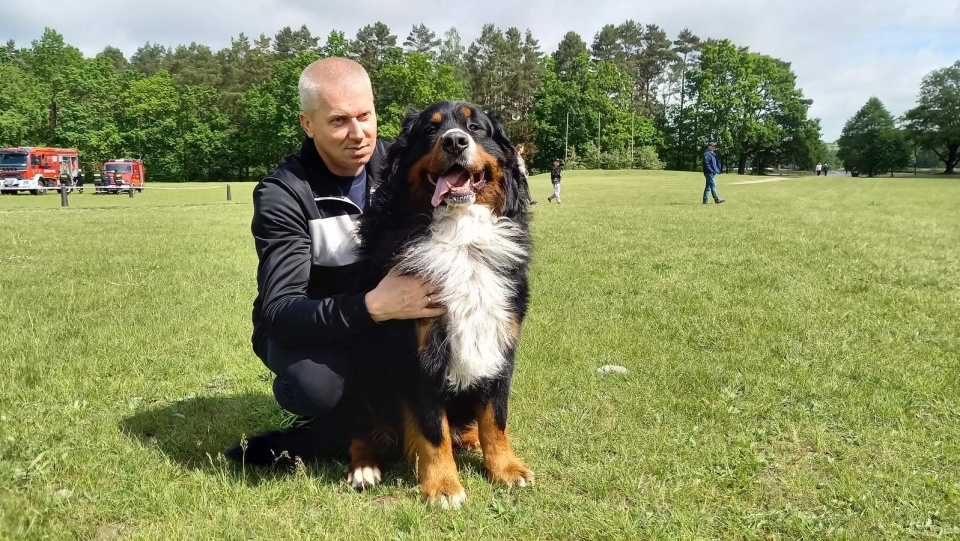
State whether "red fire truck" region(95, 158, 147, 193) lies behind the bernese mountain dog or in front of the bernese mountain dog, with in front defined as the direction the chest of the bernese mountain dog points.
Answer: behind

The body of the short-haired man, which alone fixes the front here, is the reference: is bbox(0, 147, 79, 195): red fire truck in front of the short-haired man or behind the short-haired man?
behind

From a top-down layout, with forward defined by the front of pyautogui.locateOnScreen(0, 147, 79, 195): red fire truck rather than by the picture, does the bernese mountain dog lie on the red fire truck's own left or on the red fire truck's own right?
on the red fire truck's own left

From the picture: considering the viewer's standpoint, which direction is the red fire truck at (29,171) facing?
facing the viewer and to the left of the viewer

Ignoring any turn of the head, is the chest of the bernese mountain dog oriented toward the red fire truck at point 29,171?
no

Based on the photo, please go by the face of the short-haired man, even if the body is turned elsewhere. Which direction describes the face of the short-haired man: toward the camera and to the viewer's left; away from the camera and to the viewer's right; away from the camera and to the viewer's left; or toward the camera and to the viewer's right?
toward the camera and to the viewer's right

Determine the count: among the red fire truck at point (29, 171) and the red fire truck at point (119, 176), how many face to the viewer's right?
0

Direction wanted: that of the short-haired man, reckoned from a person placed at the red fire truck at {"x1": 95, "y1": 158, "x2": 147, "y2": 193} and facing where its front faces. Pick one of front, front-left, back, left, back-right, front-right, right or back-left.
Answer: front-left

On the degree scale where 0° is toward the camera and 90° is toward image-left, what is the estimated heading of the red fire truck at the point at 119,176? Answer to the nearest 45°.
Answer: approximately 45°

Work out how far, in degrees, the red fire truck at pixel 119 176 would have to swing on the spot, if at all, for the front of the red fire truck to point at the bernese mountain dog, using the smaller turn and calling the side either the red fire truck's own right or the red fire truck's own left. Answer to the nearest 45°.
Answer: approximately 45° to the red fire truck's own left

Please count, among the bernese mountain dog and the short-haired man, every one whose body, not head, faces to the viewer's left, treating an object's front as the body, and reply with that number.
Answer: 0

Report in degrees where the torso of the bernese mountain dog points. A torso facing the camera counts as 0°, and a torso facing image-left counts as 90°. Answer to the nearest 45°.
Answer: approximately 315°

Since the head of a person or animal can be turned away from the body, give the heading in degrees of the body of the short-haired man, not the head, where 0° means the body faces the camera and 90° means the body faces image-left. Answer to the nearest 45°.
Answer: approximately 315°

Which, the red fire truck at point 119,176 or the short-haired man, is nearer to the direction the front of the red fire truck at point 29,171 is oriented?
the short-haired man

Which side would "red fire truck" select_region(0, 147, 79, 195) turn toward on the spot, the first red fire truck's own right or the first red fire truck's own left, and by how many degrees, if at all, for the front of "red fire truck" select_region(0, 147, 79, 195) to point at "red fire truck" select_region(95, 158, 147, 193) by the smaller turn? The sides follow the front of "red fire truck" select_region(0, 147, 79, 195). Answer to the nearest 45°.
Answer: approximately 135° to the first red fire truck's own left

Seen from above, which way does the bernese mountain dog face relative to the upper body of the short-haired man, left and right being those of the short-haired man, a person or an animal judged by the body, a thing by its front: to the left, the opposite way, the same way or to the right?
the same way
